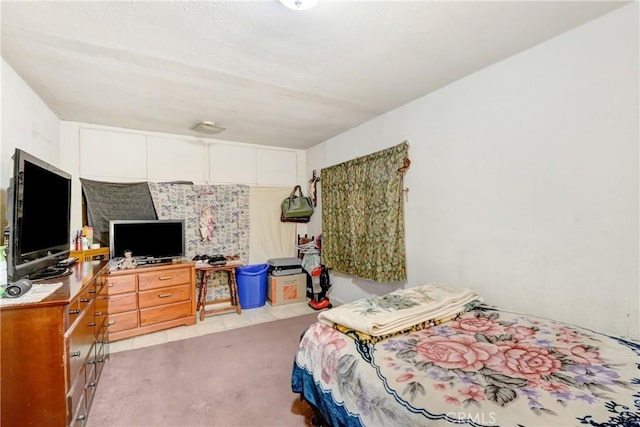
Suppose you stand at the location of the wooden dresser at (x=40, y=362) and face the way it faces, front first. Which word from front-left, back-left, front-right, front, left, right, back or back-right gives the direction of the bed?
front-right

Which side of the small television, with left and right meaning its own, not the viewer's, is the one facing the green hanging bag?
left

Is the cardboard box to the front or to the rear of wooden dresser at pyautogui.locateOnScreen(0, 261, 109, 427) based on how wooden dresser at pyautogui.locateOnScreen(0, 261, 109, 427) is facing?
to the front

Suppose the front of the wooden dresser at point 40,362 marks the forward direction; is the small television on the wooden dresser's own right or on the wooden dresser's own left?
on the wooden dresser's own left

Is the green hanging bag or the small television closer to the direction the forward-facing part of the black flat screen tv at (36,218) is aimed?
the green hanging bag

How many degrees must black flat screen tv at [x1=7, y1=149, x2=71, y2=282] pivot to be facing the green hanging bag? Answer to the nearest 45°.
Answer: approximately 45° to its left

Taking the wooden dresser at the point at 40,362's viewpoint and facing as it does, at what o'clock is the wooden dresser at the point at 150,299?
the wooden dresser at the point at 150,299 is roughly at 10 o'clock from the wooden dresser at the point at 40,362.

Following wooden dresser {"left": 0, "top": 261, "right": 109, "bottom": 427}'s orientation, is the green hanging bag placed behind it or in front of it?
in front

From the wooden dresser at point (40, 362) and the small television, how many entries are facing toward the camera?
1

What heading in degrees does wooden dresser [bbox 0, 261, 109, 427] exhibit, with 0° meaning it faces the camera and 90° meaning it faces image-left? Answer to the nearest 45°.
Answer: approximately 270°

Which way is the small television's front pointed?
toward the camera

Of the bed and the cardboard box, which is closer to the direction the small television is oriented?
the bed
